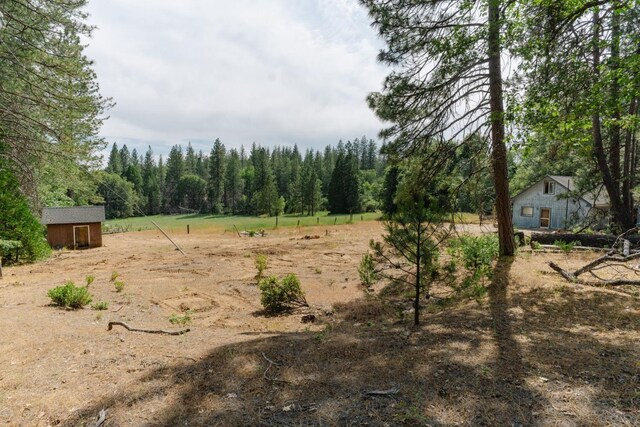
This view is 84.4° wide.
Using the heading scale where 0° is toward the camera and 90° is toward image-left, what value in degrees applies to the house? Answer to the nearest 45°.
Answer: approximately 0°

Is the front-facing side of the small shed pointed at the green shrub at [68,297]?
yes

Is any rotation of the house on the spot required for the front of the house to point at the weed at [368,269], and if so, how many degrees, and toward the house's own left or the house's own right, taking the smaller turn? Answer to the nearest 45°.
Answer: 0° — it already faces it

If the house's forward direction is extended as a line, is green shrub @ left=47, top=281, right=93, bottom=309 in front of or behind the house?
in front

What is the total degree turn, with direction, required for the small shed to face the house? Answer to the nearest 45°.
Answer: approximately 45° to its left

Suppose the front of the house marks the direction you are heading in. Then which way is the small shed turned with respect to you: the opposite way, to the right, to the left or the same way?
to the left

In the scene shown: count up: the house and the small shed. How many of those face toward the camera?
2

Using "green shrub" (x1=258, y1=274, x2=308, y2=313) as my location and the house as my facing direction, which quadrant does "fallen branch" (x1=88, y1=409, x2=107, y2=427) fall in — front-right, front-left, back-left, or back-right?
back-right

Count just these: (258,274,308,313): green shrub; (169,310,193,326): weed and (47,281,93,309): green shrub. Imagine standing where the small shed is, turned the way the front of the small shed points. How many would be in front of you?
3

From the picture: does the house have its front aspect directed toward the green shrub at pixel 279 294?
yes

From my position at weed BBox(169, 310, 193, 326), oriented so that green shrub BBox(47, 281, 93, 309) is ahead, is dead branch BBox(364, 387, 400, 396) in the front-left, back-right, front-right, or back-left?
back-left

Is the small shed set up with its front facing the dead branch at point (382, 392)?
yes

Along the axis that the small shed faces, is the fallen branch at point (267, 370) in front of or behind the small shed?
in front

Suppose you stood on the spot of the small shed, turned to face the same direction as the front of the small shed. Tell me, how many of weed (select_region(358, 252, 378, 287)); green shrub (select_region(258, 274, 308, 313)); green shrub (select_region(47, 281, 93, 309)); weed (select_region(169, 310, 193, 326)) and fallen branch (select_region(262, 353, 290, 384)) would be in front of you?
5
